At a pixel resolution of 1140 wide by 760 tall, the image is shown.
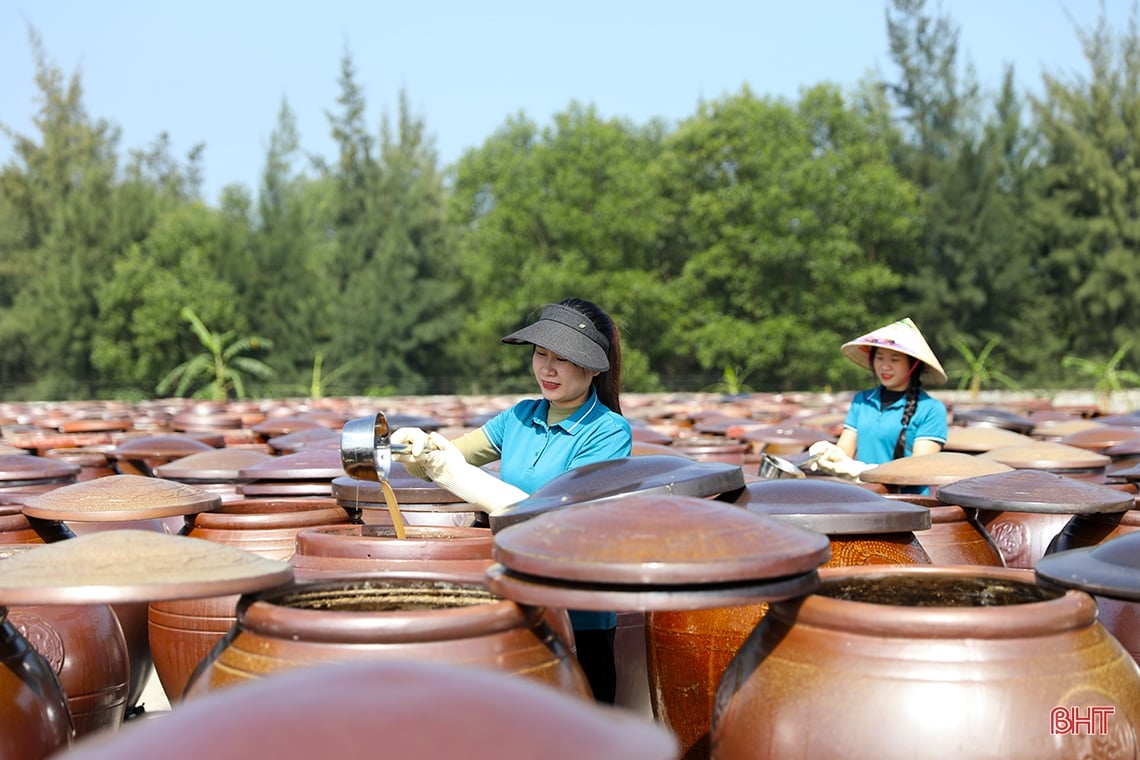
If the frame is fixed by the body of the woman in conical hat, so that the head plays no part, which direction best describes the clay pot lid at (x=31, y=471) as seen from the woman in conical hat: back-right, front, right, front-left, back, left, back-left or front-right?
front-right

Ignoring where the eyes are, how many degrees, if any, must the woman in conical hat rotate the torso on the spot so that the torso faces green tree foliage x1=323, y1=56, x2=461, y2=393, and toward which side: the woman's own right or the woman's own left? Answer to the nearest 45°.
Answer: approximately 90° to the woman's own right

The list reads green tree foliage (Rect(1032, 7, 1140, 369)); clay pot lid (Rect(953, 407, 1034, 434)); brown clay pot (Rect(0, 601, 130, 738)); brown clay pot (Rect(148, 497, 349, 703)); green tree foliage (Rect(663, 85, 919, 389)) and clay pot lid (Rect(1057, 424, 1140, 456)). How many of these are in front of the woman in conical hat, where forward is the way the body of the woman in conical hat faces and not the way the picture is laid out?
2

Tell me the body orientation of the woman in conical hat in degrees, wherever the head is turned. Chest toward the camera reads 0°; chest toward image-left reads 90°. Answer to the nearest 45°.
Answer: approximately 45°

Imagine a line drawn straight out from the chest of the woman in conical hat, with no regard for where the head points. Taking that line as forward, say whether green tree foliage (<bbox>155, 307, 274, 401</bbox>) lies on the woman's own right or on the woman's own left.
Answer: on the woman's own right

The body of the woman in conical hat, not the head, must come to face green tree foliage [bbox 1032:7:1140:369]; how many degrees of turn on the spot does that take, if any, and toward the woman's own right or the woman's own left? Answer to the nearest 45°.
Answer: approximately 135° to the woman's own right

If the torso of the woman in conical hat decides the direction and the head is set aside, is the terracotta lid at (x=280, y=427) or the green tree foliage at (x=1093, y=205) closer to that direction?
the terracotta lid

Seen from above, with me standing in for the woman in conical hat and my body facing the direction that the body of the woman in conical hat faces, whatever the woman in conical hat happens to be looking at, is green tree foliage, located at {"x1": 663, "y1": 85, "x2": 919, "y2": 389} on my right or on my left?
on my right

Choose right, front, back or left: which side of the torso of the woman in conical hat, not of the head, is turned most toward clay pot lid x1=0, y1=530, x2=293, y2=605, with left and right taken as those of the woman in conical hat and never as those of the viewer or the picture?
front

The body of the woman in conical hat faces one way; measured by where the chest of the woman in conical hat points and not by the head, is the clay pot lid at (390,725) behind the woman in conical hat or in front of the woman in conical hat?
in front

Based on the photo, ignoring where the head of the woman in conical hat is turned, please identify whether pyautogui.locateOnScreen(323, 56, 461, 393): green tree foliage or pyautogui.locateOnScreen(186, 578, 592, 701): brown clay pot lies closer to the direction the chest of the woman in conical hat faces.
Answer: the brown clay pot

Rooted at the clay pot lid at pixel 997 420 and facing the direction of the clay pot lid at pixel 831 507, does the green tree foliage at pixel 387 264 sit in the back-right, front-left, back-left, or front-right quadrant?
back-right

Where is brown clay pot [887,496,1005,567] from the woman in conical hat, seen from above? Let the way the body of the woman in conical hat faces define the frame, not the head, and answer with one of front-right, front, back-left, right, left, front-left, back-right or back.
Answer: front-left

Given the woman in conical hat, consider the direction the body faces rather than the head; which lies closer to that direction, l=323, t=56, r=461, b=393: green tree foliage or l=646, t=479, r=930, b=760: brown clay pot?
the brown clay pot

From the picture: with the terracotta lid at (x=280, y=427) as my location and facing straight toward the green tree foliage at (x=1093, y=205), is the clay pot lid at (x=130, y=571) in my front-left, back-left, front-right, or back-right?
back-right

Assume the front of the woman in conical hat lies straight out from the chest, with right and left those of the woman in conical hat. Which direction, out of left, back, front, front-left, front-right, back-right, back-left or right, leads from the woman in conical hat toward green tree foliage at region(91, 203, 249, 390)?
right
